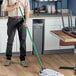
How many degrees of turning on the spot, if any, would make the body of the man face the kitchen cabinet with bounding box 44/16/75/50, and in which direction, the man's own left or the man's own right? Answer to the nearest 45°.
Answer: approximately 135° to the man's own left

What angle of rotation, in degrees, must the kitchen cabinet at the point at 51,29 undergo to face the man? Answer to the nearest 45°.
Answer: approximately 45° to its right

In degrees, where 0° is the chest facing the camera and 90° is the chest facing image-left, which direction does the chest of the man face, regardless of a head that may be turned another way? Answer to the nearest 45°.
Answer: approximately 0°

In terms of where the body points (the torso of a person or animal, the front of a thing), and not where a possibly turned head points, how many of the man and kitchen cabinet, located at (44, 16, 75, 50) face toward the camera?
2

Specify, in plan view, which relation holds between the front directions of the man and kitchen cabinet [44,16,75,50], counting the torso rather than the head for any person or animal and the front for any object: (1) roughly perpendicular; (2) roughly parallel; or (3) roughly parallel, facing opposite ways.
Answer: roughly parallel

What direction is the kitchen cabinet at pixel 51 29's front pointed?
toward the camera
